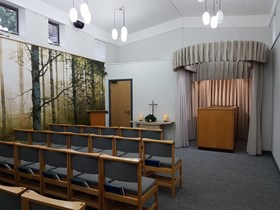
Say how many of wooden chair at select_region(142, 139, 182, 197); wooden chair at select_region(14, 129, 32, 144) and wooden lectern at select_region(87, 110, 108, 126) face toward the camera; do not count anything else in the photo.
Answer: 1

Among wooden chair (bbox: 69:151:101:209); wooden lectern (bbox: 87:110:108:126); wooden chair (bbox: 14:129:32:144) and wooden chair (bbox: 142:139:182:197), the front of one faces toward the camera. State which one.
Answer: the wooden lectern

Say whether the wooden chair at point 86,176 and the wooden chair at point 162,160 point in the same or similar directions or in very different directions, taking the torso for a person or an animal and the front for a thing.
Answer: same or similar directions

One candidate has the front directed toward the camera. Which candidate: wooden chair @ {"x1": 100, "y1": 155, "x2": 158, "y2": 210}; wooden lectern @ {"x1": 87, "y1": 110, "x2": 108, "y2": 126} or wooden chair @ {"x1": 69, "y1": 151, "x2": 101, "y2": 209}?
the wooden lectern

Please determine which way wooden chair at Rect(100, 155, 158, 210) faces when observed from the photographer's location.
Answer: facing away from the viewer and to the right of the viewer

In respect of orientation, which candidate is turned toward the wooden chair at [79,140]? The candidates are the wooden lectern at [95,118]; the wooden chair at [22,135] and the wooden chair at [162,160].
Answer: the wooden lectern

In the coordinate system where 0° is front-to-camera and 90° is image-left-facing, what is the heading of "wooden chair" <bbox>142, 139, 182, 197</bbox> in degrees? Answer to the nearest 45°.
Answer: approximately 225°

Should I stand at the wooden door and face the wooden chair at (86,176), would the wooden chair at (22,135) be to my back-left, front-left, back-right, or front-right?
front-right

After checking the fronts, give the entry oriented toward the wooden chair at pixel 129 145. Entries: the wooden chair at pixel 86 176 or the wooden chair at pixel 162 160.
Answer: the wooden chair at pixel 86 176

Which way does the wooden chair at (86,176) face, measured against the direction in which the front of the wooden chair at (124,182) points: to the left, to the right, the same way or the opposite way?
the same way

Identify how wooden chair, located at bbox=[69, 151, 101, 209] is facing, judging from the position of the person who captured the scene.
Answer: facing away from the viewer and to the right of the viewer

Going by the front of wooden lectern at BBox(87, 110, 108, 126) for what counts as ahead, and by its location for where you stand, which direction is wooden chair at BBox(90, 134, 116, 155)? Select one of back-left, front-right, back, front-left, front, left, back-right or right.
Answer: front

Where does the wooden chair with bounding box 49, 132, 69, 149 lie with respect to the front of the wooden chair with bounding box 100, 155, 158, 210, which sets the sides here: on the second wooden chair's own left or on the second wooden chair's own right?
on the second wooden chair's own left

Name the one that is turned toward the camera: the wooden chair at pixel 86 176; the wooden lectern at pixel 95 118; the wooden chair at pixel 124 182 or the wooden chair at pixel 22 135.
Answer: the wooden lectern

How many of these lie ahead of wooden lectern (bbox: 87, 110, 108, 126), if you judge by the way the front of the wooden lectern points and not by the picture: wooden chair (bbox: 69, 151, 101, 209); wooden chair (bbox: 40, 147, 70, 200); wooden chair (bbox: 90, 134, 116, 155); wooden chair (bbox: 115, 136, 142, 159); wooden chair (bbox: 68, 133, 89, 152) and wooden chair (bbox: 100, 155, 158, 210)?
6

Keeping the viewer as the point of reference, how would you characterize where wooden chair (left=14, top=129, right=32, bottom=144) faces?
facing away from the viewer and to the right of the viewer

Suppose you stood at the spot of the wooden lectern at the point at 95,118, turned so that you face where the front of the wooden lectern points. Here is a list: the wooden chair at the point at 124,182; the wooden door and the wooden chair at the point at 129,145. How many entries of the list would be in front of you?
2

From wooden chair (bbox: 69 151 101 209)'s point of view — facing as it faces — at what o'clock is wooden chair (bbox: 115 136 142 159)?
wooden chair (bbox: 115 136 142 159) is roughly at 12 o'clock from wooden chair (bbox: 69 151 101 209).

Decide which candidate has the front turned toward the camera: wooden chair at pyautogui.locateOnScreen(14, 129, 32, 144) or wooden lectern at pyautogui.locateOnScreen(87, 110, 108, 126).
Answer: the wooden lectern

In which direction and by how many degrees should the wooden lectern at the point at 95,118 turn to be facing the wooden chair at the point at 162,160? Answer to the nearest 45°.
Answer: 0° — it already faces it

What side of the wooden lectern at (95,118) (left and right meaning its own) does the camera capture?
front

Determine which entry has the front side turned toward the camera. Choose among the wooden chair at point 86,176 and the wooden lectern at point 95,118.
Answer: the wooden lectern

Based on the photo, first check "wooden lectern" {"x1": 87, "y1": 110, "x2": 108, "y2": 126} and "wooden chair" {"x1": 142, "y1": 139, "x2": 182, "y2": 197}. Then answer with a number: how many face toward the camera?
1
